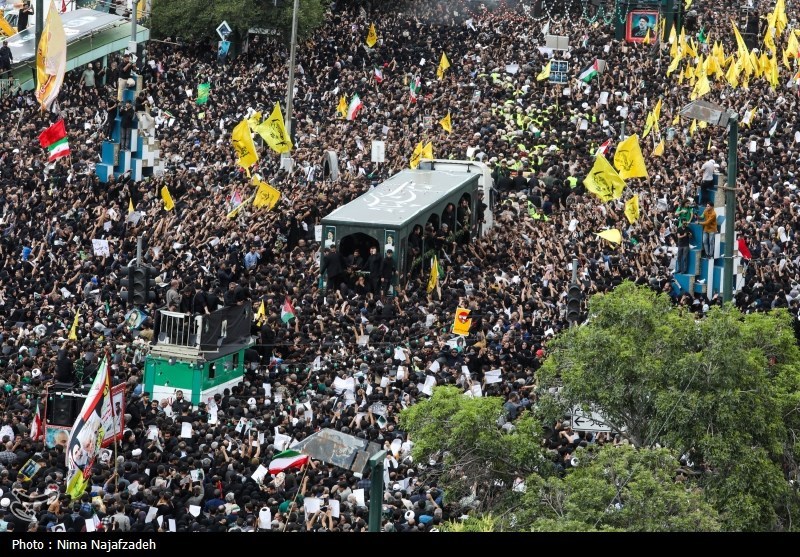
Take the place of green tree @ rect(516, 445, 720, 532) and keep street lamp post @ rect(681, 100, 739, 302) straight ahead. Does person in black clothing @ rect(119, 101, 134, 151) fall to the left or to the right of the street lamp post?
left

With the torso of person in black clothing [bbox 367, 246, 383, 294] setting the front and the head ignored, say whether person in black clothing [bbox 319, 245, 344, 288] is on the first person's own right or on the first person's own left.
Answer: on the first person's own right

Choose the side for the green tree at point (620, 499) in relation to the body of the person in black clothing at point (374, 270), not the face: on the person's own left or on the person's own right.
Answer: on the person's own left

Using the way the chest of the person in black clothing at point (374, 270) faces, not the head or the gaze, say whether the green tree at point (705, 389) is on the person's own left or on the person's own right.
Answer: on the person's own left

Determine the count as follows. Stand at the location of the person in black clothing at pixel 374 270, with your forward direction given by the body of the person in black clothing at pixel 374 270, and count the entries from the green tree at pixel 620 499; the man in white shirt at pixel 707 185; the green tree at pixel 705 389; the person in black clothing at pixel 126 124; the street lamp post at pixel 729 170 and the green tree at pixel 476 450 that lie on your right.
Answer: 1

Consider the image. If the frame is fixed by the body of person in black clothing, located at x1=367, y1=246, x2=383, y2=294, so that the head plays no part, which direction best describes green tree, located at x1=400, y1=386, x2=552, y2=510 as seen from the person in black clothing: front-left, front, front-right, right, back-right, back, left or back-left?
front-left

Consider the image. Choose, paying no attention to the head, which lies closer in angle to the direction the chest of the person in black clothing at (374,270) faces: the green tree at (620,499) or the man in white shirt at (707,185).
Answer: the green tree

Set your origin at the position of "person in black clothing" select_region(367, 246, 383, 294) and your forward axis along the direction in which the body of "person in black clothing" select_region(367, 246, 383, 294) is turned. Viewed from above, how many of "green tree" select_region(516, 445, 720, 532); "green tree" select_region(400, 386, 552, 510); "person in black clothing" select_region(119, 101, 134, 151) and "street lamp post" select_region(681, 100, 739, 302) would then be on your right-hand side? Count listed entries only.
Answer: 1

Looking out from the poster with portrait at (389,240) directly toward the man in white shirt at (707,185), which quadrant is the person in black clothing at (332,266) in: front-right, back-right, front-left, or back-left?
back-right

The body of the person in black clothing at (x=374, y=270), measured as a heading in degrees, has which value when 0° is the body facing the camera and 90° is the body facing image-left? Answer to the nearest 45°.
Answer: approximately 45°
